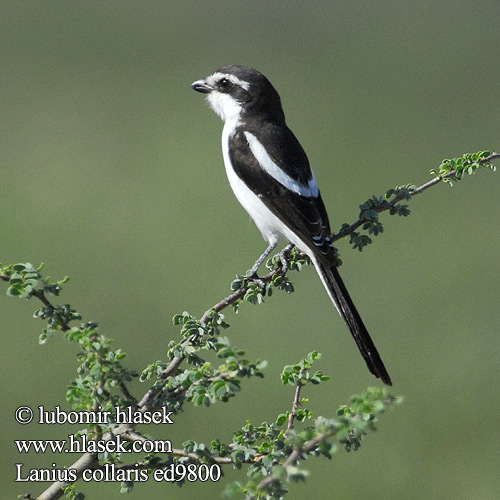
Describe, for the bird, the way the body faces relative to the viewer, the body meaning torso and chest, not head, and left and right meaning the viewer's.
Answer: facing to the left of the viewer
